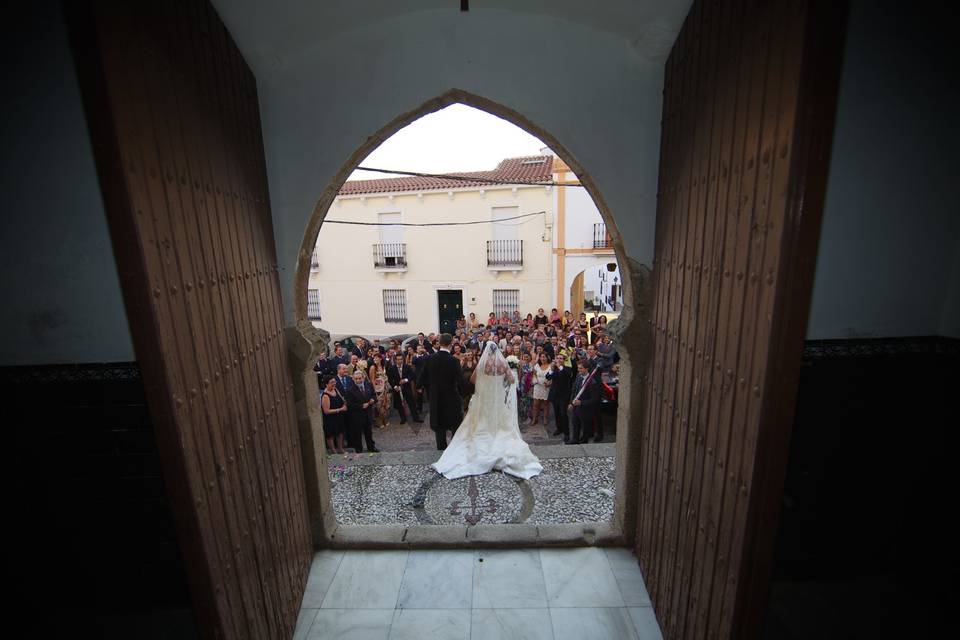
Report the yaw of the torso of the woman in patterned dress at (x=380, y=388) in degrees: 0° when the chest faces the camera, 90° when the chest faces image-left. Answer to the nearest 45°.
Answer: approximately 315°

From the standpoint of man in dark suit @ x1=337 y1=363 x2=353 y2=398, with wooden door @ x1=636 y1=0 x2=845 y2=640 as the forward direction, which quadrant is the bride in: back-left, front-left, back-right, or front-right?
front-left

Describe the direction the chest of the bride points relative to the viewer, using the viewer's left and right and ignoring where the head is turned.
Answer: facing away from the viewer

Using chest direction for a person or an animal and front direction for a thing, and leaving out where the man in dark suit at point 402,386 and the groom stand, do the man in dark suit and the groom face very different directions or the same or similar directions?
very different directions

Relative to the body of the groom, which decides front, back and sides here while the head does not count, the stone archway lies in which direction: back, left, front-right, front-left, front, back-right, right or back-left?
back

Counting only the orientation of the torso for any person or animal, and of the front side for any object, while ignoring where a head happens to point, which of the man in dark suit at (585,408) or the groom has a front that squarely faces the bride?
the man in dark suit

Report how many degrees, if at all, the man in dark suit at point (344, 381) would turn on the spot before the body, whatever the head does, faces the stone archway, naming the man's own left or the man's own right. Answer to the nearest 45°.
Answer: approximately 45° to the man's own right

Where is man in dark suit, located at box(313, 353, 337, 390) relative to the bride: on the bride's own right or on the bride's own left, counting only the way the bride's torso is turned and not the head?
on the bride's own left

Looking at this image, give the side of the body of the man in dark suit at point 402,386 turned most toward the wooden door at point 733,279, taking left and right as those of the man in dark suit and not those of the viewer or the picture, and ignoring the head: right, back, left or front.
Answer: front

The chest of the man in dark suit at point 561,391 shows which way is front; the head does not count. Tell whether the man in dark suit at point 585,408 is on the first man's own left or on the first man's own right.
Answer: on the first man's own left

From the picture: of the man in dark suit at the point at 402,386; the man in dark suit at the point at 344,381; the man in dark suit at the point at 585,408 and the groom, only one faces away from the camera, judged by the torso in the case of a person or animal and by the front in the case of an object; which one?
the groom

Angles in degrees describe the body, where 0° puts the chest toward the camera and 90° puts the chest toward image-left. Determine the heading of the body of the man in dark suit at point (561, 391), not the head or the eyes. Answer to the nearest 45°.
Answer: approximately 45°

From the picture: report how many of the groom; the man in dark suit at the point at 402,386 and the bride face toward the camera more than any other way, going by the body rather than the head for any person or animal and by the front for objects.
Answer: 1

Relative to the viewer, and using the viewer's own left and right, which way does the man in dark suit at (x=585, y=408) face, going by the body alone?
facing the viewer and to the left of the viewer

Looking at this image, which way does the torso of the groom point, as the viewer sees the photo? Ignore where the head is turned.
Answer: away from the camera

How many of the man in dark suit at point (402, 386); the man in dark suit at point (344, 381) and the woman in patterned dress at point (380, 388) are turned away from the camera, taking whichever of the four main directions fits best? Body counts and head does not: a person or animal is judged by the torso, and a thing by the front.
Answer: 0

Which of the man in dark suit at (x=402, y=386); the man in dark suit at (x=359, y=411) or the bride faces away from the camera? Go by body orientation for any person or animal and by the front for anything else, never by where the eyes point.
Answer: the bride

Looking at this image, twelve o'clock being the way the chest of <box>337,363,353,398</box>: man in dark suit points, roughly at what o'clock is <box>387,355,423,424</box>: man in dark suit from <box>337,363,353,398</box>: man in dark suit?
<box>387,355,423,424</box>: man in dark suit is roughly at 9 o'clock from <box>337,363,353,398</box>: man in dark suit.

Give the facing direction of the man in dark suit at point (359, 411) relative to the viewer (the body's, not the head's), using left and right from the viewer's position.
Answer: facing the viewer and to the right of the viewer
